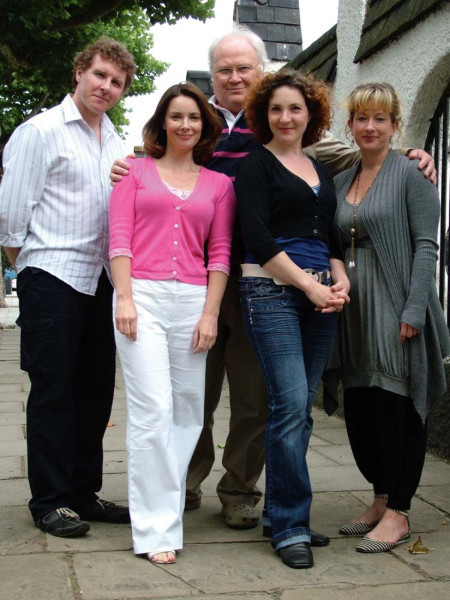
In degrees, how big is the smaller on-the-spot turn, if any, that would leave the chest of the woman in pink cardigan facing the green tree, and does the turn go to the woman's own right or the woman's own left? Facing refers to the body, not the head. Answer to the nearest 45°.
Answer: approximately 180°

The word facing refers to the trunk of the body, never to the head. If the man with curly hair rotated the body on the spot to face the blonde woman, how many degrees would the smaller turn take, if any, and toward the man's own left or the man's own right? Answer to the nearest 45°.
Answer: approximately 45° to the man's own left

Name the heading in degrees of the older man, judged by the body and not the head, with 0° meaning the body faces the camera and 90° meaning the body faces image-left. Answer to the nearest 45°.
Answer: approximately 0°
